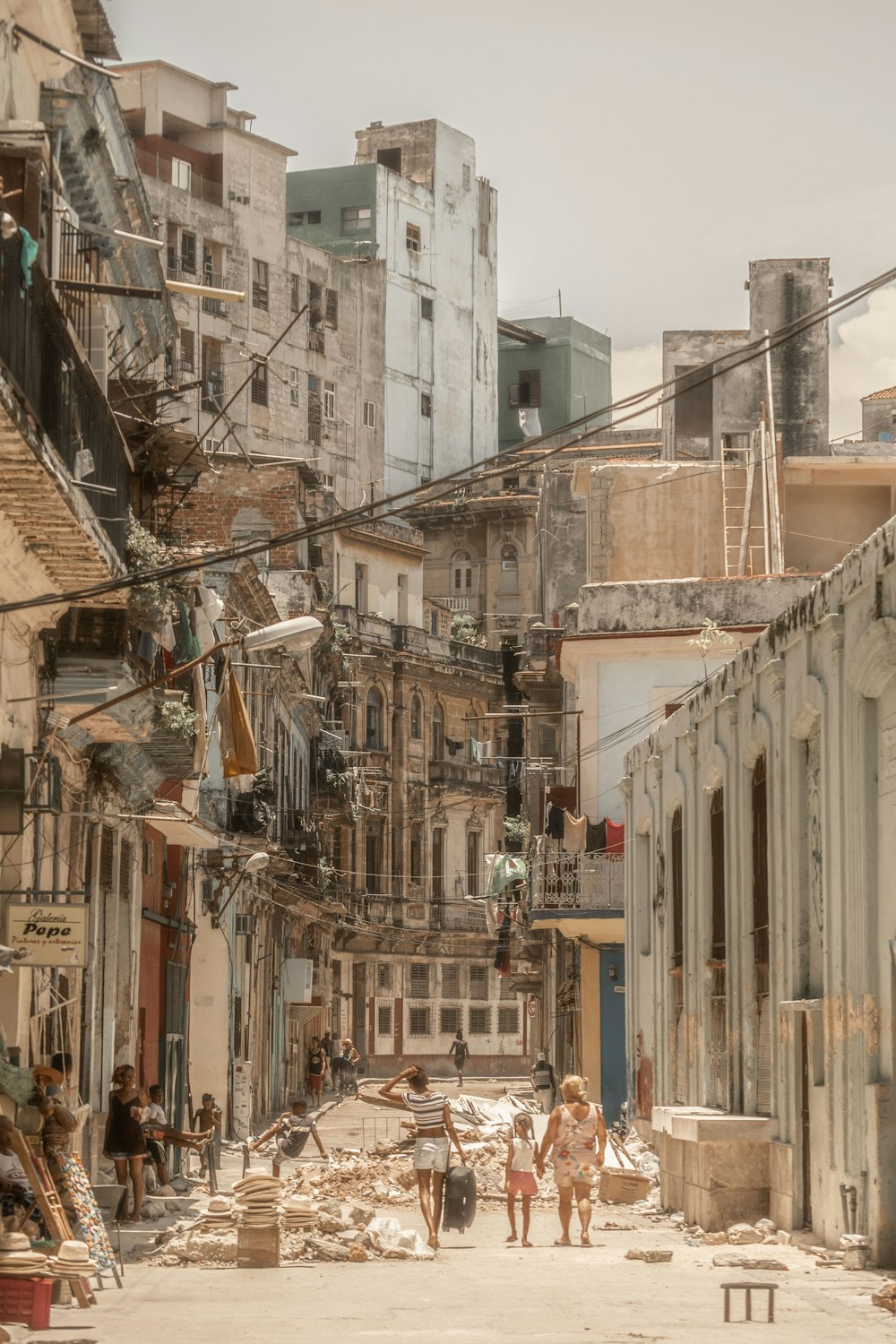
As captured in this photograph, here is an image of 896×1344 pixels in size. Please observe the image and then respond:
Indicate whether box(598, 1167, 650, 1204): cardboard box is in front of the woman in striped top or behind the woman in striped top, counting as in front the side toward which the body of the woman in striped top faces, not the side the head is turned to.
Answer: in front

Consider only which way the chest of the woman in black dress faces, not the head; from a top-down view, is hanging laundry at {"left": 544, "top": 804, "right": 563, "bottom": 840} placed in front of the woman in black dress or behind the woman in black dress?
behind

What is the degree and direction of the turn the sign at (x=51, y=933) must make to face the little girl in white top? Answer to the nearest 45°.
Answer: approximately 135° to its left

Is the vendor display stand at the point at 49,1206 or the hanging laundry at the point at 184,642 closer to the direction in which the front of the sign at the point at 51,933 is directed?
the vendor display stand

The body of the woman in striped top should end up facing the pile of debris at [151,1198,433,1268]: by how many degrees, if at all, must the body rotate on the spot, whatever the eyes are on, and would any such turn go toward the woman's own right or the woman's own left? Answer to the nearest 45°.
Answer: approximately 135° to the woman's own left

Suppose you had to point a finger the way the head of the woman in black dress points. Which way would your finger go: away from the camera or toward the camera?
toward the camera

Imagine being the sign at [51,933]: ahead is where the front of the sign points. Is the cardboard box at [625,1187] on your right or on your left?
on your left

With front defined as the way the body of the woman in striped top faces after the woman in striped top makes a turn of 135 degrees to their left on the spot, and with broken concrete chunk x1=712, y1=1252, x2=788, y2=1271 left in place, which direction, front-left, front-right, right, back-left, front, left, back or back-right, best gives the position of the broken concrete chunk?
left

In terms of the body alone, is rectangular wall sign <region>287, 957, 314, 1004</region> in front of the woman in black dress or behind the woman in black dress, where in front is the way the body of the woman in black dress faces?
behind

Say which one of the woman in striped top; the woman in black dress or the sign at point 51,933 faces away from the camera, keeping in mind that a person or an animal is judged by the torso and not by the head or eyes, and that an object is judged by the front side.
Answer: the woman in striped top

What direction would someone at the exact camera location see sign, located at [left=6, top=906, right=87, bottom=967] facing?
facing the viewer

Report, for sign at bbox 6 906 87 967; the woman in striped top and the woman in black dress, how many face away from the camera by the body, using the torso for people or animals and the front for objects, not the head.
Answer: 1

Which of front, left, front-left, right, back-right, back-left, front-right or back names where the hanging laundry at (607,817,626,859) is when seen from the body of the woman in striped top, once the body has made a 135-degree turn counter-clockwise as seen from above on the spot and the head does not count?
back-right

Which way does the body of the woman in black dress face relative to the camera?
toward the camera

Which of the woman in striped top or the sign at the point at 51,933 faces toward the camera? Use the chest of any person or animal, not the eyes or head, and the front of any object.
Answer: the sign

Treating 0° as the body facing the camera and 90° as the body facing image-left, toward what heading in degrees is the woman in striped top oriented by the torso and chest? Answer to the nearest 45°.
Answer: approximately 180°

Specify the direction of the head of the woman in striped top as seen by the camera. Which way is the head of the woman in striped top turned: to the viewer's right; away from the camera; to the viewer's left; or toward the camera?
away from the camera

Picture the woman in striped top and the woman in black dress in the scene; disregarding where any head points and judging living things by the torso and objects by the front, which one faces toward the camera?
the woman in black dress

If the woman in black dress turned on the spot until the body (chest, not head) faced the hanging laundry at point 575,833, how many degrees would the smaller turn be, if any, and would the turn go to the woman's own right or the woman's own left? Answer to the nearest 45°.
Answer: approximately 135° to the woman's own left

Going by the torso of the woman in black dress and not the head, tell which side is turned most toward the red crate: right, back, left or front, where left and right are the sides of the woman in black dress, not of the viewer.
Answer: front

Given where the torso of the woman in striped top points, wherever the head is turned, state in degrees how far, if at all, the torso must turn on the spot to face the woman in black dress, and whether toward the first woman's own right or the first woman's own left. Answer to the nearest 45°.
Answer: approximately 45° to the first woman's own left
